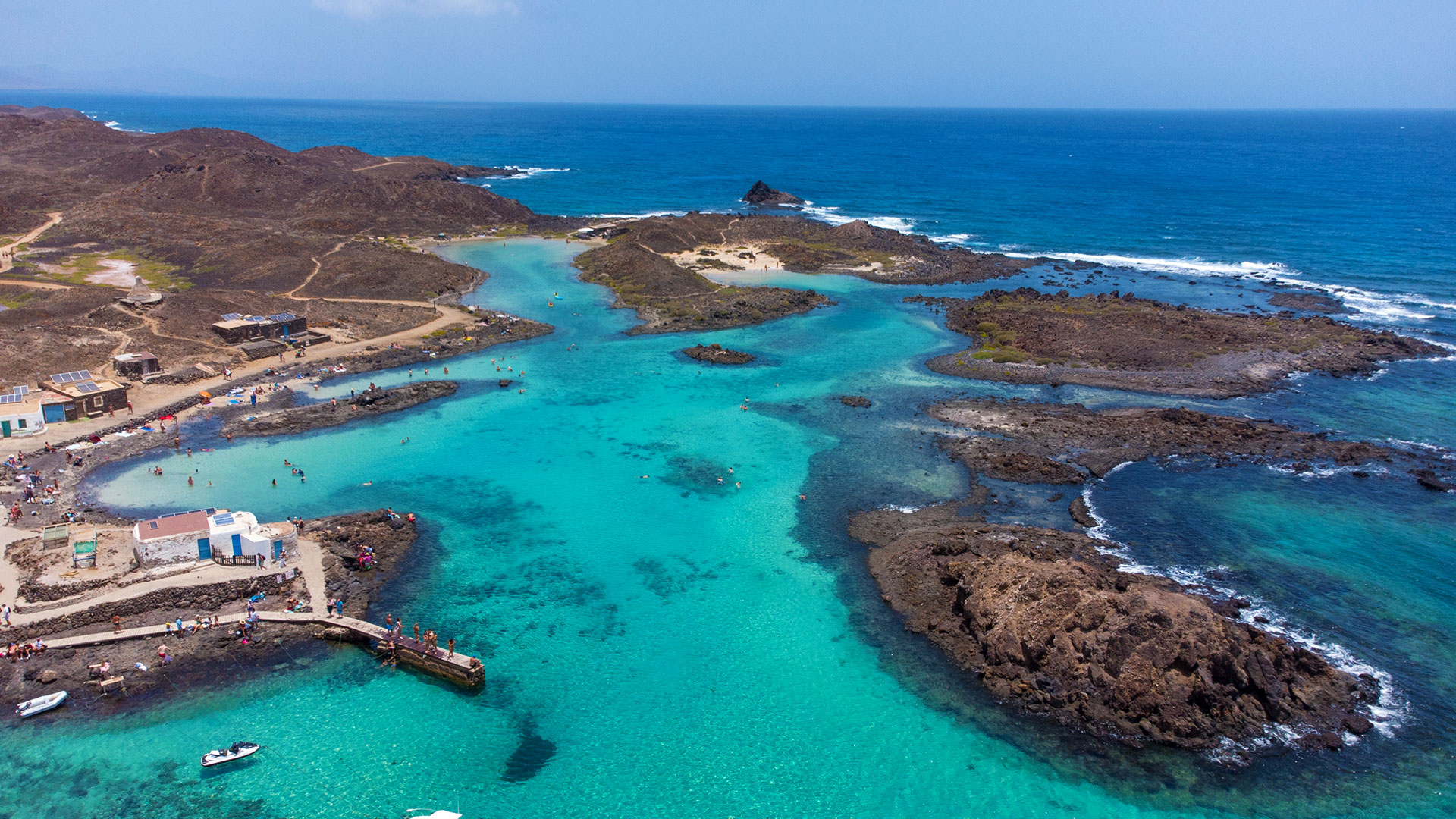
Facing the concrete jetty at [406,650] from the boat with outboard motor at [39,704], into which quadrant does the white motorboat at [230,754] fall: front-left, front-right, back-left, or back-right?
front-right

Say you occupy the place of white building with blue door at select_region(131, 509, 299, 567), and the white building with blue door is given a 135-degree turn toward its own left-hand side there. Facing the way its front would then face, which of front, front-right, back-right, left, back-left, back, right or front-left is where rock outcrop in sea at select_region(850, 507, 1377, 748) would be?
right

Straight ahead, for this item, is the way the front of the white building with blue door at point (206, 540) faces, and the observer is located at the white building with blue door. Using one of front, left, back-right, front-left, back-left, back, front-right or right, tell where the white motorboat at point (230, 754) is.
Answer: front

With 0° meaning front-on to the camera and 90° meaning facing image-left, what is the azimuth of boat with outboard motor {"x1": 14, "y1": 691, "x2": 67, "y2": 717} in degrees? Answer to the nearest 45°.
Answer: approximately 225°

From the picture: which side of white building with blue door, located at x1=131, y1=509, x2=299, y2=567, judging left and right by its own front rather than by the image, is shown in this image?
front

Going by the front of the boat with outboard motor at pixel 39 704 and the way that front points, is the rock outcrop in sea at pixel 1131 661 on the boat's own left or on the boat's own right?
on the boat's own right

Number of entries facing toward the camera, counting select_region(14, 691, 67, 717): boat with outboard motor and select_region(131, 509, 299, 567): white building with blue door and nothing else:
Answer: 1

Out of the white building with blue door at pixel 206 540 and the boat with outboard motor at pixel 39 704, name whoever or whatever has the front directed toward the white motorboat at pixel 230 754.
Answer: the white building with blue door

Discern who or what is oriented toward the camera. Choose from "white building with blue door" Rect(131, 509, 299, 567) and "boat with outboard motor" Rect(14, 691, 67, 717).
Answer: the white building with blue door

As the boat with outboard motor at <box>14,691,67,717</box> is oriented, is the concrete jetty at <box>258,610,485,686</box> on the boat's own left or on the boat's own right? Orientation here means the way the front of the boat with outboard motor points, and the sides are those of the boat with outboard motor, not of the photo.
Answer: on the boat's own right
